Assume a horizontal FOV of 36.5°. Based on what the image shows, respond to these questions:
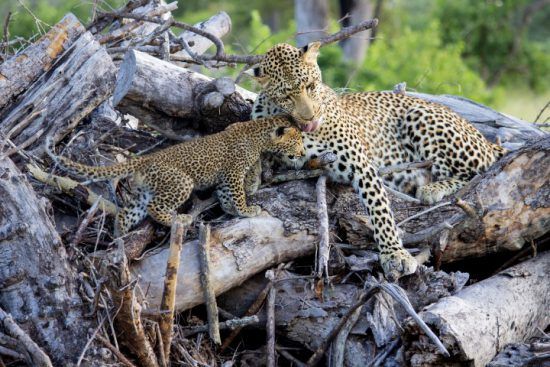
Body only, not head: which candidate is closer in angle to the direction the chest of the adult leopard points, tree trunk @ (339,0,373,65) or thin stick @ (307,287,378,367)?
the thin stick

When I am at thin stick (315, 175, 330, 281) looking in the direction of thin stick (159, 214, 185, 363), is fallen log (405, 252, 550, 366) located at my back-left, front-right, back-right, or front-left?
back-left

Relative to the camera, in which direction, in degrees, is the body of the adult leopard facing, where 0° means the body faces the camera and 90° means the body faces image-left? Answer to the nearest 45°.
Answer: approximately 45°

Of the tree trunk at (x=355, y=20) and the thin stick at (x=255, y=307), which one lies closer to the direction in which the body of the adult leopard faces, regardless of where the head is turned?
the thin stick

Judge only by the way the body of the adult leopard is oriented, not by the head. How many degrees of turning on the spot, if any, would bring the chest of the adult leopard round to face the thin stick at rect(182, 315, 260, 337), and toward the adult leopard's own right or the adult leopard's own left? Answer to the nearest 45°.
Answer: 0° — it already faces it

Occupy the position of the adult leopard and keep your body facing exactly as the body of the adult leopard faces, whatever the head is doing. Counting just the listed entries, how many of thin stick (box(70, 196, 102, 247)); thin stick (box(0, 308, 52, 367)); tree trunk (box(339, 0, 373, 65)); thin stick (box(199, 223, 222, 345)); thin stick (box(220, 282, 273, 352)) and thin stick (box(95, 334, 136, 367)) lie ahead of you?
5

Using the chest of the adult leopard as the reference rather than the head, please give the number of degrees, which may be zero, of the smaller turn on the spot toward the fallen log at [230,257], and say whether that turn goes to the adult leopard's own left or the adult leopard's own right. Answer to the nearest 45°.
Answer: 0° — it already faces it

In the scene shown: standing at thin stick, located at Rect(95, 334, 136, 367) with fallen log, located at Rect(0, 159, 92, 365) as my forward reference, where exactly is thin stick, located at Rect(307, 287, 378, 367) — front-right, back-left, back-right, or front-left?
back-right

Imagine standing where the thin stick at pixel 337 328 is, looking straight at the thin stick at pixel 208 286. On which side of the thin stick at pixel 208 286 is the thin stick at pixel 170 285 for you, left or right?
left

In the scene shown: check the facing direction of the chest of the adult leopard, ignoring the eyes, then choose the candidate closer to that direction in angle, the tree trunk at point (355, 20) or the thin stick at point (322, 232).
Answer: the thin stick

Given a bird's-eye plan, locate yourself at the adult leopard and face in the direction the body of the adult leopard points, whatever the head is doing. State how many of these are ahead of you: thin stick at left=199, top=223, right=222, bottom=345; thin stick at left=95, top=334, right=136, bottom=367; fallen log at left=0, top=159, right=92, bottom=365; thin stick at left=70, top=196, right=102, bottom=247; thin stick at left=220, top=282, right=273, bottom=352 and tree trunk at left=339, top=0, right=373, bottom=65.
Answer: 5

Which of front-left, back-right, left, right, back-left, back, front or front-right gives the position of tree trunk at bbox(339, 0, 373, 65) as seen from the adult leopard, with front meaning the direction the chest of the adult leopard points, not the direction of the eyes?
back-right
